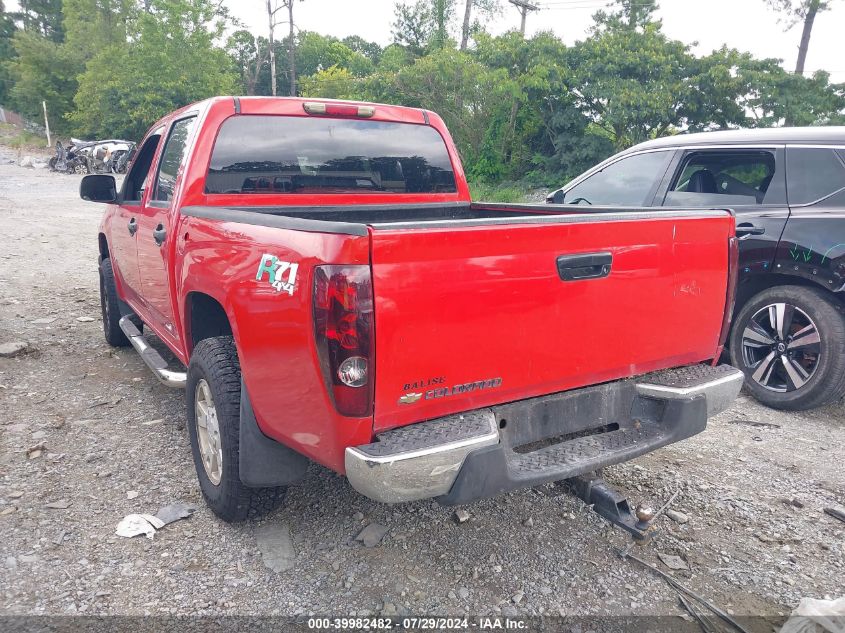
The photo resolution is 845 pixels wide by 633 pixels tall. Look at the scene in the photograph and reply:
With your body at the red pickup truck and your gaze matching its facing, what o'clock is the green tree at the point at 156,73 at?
The green tree is roughly at 1 o'clock from the red pickup truck.

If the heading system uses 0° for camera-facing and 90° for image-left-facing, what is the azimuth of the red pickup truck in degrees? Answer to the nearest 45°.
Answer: approximately 135°

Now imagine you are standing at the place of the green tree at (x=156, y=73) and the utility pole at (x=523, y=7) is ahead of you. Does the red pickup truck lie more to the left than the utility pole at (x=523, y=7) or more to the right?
right

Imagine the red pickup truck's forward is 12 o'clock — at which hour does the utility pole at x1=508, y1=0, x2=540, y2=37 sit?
The utility pole is roughly at 2 o'clock from the red pickup truck.

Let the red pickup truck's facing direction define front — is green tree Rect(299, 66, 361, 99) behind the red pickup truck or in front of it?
in front

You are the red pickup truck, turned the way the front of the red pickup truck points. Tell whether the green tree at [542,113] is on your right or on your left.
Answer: on your right

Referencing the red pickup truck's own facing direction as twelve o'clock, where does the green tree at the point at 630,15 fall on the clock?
The green tree is roughly at 2 o'clock from the red pickup truck.

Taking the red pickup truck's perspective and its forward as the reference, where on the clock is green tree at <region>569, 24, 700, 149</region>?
The green tree is roughly at 2 o'clock from the red pickup truck.

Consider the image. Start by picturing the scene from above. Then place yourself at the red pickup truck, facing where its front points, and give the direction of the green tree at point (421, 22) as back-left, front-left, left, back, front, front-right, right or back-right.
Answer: front-right
